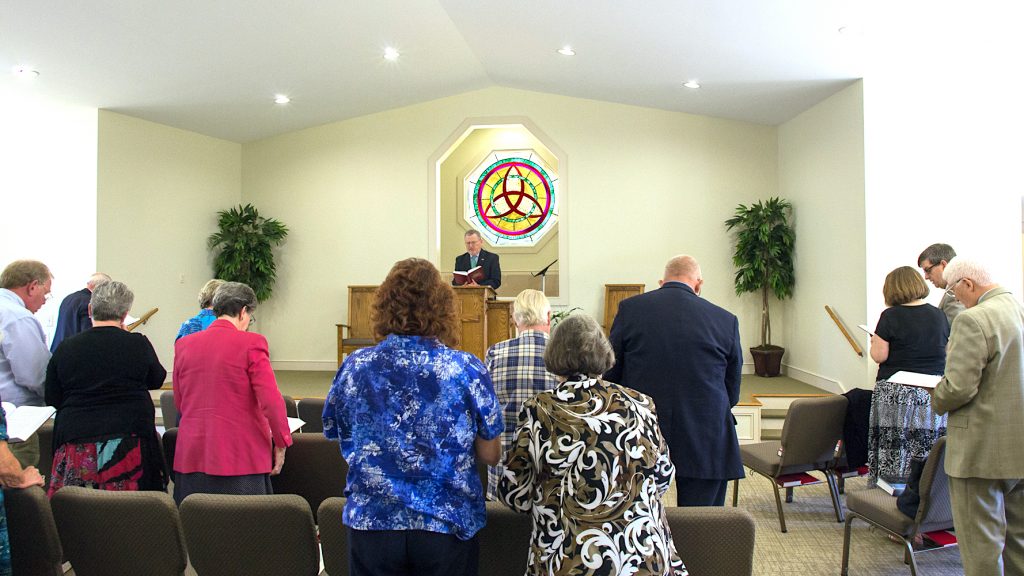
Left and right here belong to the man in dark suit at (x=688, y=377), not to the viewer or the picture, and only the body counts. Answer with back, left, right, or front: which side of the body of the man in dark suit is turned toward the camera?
back

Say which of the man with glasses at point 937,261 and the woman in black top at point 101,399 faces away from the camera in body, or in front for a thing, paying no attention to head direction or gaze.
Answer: the woman in black top

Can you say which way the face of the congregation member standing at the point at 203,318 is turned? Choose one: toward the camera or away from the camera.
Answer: away from the camera

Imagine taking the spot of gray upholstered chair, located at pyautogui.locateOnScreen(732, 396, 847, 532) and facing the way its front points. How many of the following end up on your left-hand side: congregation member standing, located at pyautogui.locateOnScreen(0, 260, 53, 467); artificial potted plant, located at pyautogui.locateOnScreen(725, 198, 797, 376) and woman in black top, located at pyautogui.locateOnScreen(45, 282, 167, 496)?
2

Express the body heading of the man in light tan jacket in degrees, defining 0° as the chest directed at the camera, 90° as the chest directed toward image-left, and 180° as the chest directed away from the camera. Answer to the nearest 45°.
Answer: approximately 135°

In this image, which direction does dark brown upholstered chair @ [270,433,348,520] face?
away from the camera

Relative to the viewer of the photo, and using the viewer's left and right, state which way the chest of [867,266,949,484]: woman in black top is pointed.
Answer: facing away from the viewer and to the left of the viewer

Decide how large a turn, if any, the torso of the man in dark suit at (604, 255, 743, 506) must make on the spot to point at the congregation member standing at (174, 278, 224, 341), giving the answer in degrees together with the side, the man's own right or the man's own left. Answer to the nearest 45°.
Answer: approximately 90° to the man's own left

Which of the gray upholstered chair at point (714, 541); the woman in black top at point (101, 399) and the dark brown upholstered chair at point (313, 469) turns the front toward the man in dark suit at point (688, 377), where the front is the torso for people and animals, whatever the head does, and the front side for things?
the gray upholstered chair at point (714, 541)

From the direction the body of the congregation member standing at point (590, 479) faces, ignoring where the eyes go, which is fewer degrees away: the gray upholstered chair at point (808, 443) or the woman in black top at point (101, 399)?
the gray upholstered chair
